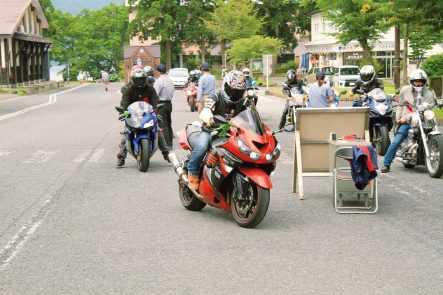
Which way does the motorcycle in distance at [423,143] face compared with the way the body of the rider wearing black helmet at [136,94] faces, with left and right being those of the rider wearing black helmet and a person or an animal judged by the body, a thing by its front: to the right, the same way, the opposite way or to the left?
the same way

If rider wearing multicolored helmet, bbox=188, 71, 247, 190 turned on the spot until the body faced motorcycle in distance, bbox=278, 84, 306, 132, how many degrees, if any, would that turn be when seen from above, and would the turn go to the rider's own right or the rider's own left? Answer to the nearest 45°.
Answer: approximately 135° to the rider's own left

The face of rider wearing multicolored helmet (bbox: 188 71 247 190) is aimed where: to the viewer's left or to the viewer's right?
to the viewer's right

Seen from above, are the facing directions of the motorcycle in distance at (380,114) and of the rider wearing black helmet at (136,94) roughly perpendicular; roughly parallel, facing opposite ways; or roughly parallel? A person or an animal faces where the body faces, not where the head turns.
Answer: roughly parallel

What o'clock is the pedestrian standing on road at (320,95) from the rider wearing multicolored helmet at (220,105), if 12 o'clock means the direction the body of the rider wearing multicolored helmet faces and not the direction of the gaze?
The pedestrian standing on road is roughly at 8 o'clock from the rider wearing multicolored helmet.

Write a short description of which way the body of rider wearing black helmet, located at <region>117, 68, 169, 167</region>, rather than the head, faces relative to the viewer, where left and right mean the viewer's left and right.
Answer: facing the viewer

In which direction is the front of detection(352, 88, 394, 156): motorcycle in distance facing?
toward the camera

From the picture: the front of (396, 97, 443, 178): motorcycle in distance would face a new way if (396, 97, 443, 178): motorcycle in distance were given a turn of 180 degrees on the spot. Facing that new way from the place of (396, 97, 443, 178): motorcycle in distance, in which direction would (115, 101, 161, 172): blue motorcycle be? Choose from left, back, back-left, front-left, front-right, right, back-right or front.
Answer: front-left

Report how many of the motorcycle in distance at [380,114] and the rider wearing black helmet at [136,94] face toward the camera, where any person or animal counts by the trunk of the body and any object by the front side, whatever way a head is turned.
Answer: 2

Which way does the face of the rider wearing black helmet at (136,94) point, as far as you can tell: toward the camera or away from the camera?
toward the camera

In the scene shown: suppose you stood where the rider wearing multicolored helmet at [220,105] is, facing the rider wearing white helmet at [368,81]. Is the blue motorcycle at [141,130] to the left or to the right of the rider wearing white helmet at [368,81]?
left

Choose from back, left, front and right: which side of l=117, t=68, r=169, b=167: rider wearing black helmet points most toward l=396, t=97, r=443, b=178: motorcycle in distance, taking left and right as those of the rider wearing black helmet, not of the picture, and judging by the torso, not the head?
left

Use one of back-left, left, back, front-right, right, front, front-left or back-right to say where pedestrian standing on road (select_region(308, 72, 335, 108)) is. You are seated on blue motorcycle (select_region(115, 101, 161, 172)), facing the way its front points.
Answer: back-left

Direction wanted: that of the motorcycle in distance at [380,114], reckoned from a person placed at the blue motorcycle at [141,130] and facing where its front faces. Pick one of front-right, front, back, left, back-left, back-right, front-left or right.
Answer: left

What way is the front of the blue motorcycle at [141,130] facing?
toward the camera

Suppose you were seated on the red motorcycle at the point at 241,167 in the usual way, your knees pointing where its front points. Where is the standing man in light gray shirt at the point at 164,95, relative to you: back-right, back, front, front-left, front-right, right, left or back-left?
back-left
